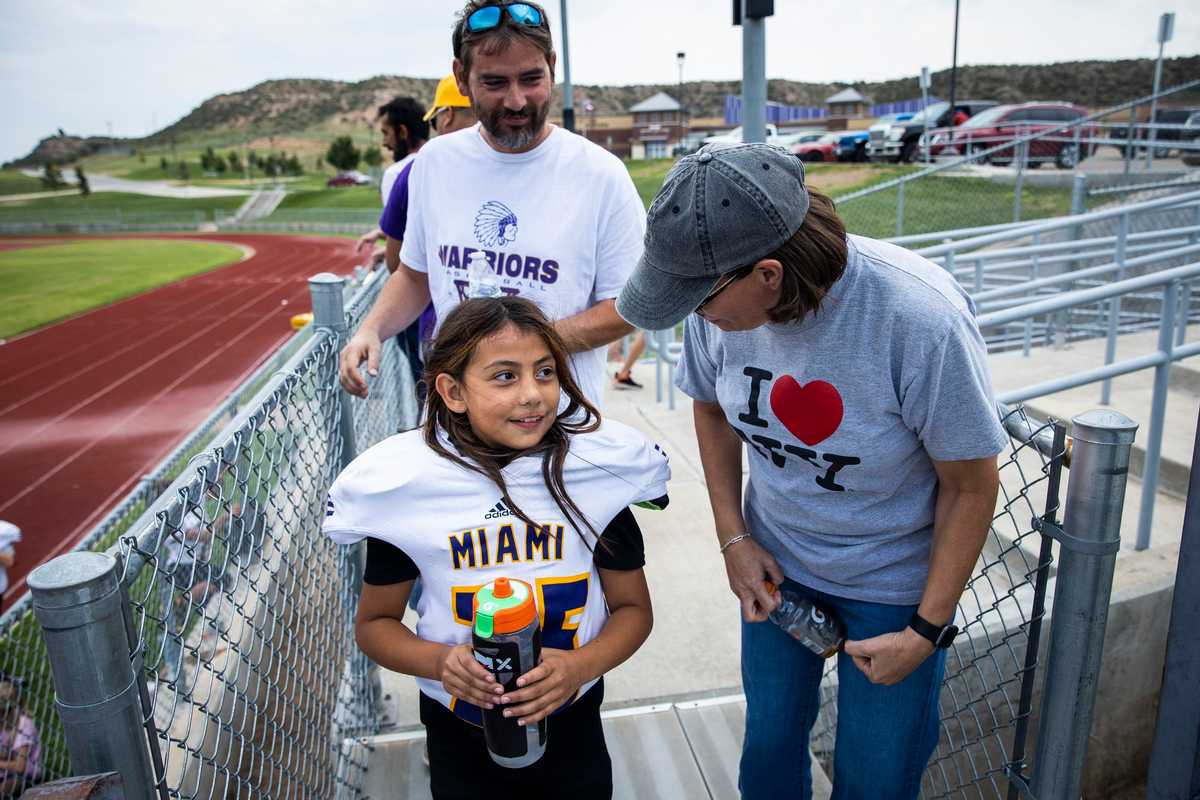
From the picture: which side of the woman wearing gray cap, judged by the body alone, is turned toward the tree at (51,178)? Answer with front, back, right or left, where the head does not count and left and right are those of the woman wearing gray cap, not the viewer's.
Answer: right

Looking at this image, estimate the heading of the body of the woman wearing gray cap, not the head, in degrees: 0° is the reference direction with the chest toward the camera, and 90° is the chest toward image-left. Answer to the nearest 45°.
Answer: approximately 45°

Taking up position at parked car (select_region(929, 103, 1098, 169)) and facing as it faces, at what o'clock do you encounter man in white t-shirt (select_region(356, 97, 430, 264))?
The man in white t-shirt is roughly at 11 o'clock from the parked car.

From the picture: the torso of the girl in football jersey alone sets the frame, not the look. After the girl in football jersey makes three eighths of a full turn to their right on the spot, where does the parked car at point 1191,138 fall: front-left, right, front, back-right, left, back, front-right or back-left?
right

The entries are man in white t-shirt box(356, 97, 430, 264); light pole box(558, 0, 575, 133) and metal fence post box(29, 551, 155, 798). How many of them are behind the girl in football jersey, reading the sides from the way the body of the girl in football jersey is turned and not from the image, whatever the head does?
2

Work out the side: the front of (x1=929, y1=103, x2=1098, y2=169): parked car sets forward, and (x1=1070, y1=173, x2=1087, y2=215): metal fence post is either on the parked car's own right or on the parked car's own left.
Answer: on the parked car's own left

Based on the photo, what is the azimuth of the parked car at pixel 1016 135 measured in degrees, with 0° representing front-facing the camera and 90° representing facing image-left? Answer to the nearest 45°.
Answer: approximately 45°

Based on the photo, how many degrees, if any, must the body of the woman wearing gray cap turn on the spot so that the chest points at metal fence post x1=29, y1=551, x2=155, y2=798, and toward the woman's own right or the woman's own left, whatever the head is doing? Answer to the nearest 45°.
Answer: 0° — they already face it

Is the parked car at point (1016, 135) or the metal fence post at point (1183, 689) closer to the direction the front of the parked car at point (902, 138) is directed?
the metal fence post

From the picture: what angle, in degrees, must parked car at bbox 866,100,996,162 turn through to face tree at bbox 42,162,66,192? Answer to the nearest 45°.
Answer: approximately 45° to its right
